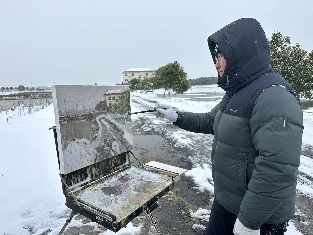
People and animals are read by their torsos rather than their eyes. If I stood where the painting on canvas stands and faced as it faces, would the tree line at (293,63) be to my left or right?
on my left

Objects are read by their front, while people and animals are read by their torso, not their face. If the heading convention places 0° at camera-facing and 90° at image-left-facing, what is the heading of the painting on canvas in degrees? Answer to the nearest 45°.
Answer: approximately 315°

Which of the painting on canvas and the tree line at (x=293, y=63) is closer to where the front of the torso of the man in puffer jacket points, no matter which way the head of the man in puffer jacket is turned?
the painting on canvas

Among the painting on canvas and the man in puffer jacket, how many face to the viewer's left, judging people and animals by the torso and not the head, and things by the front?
1

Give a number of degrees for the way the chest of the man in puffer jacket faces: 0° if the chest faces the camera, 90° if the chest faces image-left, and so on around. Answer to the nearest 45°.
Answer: approximately 90°

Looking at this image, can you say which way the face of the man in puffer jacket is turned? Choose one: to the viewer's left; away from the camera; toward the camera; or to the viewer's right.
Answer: to the viewer's left

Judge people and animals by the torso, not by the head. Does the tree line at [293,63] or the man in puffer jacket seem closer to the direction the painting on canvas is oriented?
the man in puffer jacket

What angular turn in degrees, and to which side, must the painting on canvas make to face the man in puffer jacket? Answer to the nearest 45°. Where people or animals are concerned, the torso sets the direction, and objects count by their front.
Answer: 0° — it already faces them

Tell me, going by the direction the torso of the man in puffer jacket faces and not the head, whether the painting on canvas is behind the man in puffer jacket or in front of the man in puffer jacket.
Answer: in front

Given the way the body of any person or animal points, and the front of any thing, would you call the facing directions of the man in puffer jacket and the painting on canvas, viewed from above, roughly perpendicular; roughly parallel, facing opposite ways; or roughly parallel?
roughly parallel, facing opposite ways

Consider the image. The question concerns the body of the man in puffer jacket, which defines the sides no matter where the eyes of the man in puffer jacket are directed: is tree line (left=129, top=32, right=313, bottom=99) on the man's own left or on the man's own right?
on the man's own right
